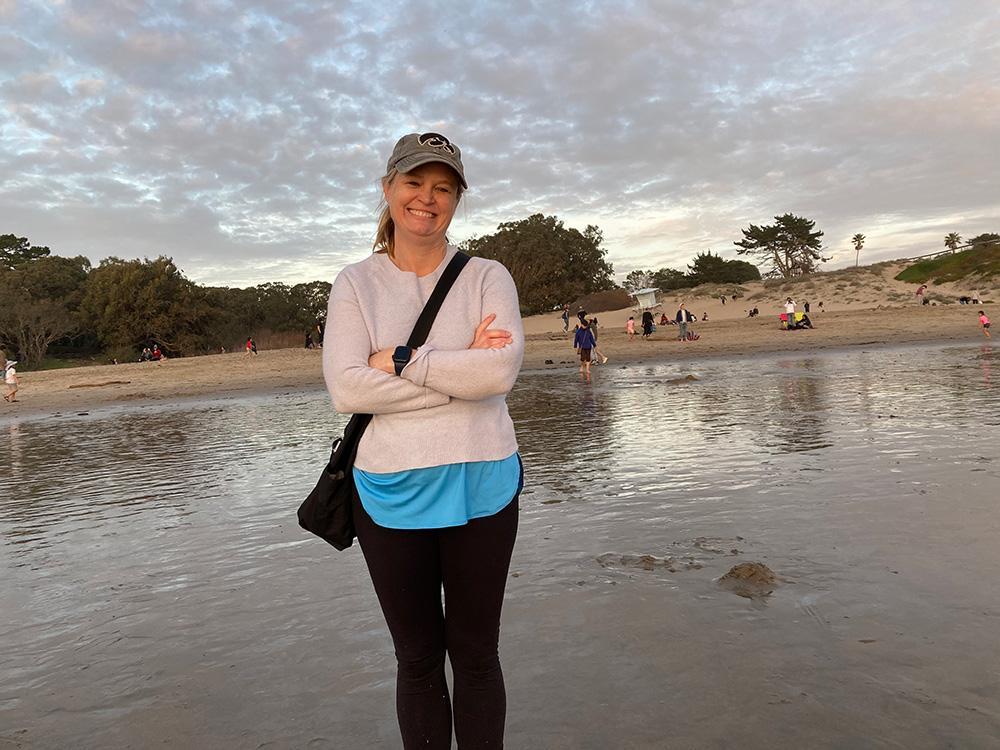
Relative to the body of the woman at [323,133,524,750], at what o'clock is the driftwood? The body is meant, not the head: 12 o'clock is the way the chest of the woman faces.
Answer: The driftwood is roughly at 5 o'clock from the woman.

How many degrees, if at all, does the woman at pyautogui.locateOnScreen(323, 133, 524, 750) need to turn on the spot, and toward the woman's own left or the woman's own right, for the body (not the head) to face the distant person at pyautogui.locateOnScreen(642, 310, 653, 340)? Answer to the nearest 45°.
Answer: approximately 180°

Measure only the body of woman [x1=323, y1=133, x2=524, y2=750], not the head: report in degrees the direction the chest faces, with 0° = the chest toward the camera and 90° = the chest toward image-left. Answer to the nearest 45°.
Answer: approximately 0°

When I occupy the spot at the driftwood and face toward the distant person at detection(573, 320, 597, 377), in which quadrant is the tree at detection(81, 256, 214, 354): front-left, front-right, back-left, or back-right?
back-left

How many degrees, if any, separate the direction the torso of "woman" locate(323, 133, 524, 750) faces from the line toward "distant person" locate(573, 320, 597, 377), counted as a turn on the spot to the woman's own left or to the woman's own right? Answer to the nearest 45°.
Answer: approximately 180°

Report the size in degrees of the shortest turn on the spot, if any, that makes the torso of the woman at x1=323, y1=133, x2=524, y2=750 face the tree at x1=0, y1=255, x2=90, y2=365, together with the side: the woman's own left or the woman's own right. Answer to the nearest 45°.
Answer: approximately 135° to the woman's own right
